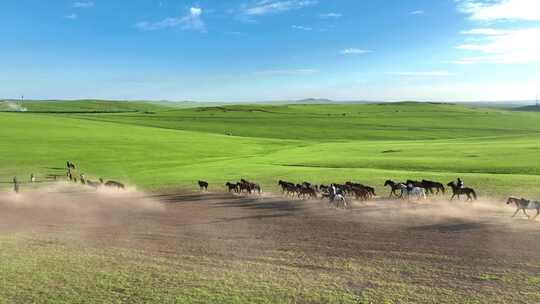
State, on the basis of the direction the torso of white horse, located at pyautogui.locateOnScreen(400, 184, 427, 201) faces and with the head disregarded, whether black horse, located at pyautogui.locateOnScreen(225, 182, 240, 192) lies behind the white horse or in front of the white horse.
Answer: in front

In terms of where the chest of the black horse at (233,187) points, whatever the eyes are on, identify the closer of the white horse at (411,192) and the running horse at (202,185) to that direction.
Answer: the running horse

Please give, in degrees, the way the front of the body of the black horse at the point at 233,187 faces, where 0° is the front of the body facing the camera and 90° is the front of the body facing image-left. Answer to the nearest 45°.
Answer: approximately 90°

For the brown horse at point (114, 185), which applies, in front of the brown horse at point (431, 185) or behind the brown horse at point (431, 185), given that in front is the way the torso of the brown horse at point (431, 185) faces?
in front

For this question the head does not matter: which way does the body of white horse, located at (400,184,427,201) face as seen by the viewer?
to the viewer's left

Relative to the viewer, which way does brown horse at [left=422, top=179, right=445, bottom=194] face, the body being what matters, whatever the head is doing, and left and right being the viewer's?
facing to the left of the viewer

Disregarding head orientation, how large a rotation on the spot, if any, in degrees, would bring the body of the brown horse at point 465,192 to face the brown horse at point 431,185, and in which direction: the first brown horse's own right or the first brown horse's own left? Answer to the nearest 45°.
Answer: approximately 45° to the first brown horse's own right

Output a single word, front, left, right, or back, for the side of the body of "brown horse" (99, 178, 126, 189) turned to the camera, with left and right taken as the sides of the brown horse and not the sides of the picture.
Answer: left

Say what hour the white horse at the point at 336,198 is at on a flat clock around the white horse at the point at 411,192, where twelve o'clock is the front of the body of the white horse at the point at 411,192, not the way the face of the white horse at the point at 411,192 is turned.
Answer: the white horse at the point at 336,198 is roughly at 11 o'clock from the white horse at the point at 411,192.

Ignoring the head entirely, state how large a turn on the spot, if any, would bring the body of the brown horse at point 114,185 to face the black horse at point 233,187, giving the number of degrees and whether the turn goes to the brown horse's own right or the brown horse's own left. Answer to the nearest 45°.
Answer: approximately 135° to the brown horse's own left

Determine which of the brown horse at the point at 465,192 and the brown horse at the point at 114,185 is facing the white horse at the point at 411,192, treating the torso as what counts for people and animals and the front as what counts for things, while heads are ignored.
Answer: the brown horse at the point at 465,192

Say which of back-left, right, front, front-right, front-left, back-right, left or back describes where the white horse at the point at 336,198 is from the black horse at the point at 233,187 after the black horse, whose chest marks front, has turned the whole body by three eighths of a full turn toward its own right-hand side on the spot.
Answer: right
